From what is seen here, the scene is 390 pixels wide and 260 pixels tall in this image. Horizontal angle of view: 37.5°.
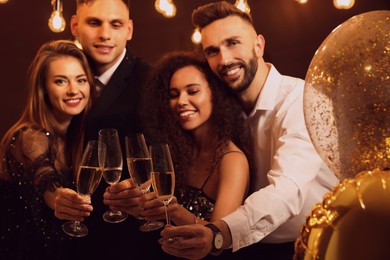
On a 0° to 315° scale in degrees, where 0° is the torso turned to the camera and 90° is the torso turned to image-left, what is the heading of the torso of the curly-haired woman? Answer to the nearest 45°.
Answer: approximately 45°

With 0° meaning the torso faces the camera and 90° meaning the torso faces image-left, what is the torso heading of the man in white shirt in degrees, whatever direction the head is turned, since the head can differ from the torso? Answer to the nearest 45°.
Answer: approximately 45°

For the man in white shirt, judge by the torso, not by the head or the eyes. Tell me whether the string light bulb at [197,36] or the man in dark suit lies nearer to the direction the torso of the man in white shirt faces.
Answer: the man in dark suit

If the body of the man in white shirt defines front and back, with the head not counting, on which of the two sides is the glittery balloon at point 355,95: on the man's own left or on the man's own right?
on the man's own left

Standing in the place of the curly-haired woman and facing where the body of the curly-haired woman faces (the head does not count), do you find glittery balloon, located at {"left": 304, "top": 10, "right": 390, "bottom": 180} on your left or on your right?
on your left
